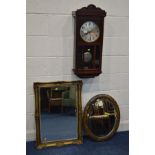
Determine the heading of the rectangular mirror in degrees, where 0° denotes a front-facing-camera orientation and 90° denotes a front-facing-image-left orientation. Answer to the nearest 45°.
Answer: approximately 0°
